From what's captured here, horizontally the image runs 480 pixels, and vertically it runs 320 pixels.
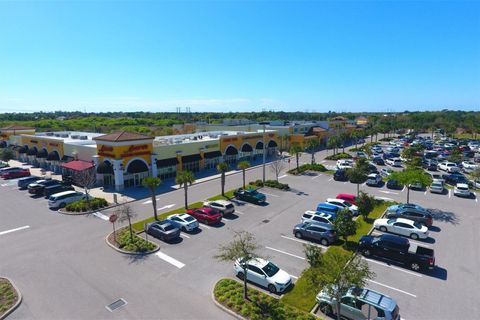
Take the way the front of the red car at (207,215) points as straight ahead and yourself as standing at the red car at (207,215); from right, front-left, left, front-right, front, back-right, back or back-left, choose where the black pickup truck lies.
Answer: back

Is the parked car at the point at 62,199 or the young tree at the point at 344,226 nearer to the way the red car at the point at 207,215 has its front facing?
the parked car

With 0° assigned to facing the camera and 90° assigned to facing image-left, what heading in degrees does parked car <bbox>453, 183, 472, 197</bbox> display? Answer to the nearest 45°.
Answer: approximately 45°

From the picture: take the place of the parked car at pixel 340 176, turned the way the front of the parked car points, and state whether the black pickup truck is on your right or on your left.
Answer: on your left

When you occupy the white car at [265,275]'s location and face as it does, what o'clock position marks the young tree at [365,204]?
The young tree is roughly at 9 o'clock from the white car.
